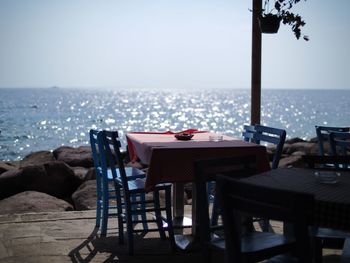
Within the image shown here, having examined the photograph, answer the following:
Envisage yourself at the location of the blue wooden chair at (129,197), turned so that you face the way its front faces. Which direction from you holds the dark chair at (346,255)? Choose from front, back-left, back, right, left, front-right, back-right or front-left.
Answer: front-right

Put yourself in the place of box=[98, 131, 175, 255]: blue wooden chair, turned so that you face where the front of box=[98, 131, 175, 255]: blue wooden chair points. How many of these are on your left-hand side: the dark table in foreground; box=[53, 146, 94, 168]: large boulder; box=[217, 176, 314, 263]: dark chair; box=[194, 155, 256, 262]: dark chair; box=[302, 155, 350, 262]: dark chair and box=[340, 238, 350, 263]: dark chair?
1

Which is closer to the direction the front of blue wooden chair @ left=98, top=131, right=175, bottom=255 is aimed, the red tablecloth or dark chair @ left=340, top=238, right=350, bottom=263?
the red tablecloth

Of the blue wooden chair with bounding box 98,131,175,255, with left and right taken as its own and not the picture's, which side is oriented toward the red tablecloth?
front

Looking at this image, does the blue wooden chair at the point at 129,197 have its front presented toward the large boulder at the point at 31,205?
no

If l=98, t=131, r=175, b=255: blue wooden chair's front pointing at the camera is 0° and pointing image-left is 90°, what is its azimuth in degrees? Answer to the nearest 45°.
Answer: approximately 270°

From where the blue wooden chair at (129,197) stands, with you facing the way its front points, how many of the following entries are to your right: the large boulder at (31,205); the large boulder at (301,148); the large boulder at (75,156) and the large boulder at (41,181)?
0

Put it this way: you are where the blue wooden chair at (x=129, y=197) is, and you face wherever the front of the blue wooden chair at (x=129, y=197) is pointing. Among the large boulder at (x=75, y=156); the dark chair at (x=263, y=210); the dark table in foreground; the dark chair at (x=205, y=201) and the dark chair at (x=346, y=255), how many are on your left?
1

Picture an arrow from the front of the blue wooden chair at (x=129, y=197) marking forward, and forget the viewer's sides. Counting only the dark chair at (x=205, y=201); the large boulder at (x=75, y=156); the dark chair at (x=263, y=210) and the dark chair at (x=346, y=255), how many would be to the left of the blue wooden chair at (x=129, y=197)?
1

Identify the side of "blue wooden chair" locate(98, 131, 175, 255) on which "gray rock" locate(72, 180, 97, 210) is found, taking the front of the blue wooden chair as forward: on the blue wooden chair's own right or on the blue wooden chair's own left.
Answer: on the blue wooden chair's own left

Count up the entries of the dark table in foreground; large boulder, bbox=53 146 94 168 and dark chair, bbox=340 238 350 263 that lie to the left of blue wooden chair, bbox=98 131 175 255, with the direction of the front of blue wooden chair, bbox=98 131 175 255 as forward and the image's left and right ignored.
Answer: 1

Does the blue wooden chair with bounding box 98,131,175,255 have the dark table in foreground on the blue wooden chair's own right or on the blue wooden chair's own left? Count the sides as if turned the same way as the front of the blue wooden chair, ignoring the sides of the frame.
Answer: on the blue wooden chair's own right
